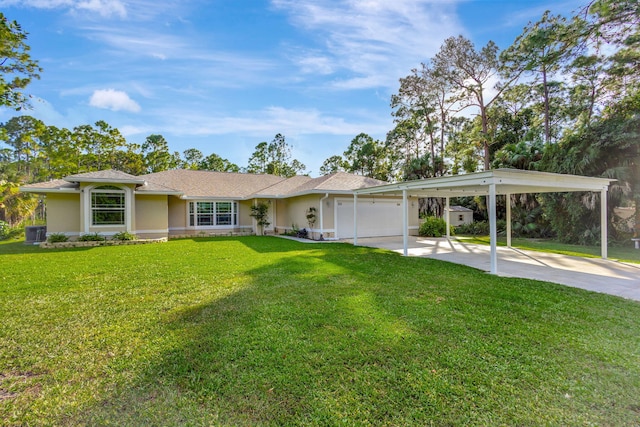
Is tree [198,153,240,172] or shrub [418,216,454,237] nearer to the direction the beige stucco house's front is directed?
the shrub

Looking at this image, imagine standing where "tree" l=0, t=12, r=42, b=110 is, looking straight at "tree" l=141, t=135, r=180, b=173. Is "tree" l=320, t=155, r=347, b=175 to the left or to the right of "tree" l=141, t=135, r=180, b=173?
right

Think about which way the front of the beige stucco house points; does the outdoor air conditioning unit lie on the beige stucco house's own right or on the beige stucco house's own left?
on the beige stucco house's own right

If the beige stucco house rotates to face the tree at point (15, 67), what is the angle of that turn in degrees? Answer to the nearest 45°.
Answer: approximately 45° to its right

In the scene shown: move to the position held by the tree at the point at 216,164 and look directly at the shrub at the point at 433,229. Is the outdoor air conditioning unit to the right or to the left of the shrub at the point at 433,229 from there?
right

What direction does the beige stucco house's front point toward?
toward the camera

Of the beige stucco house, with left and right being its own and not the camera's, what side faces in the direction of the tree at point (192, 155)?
back

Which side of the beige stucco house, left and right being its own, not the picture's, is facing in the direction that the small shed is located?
left

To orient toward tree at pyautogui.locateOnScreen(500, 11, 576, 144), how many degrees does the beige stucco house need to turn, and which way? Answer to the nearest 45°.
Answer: approximately 90° to its left

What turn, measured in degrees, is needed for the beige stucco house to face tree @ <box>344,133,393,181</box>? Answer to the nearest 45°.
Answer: approximately 135° to its left

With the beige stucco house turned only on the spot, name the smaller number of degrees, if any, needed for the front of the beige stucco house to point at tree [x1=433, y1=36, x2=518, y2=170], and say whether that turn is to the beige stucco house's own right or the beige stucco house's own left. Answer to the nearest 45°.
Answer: approximately 90° to the beige stucco house's own left
